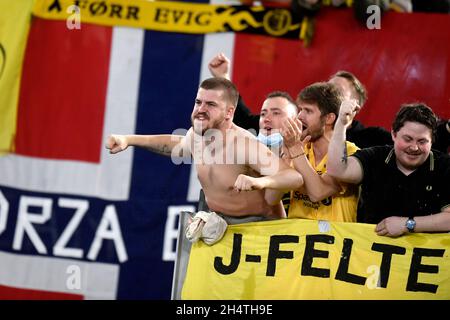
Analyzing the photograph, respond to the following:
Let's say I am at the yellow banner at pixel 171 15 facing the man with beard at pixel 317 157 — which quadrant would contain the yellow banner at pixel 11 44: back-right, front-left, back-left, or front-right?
back-right

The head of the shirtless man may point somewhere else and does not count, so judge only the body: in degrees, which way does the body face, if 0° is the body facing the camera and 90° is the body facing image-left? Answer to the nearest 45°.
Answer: approximately 45°

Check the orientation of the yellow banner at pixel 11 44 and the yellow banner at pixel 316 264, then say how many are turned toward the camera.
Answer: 2

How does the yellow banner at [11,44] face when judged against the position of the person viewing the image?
facing the viewer

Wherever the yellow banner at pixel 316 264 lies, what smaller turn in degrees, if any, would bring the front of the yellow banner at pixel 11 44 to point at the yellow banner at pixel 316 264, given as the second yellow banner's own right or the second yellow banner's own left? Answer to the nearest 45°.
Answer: approximately 45° to the second yellow banner's own left

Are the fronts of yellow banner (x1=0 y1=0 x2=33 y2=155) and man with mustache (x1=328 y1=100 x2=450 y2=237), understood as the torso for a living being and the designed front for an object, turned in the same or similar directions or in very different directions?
same or similar directions

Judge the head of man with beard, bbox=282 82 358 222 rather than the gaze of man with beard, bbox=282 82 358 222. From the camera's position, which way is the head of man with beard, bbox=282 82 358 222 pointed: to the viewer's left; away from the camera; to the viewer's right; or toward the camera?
to the viewer's left

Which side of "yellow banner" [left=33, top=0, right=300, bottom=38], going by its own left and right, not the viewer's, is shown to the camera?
front

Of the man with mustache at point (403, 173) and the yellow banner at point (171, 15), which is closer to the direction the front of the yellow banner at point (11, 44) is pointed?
the man with mustache

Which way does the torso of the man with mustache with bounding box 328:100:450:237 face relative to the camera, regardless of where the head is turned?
toward the camera

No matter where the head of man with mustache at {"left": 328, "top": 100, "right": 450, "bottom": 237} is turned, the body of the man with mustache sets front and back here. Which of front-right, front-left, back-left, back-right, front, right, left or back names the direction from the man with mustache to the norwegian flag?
back-right

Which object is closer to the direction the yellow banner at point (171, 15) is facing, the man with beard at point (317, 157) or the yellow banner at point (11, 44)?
the man with beard

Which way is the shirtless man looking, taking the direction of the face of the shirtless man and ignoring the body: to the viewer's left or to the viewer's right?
to the viewer's left

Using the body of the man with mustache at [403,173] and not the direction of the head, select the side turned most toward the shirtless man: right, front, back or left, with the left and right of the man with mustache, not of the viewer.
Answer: right

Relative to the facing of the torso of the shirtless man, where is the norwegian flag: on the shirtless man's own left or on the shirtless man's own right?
on the shirtless man's own right

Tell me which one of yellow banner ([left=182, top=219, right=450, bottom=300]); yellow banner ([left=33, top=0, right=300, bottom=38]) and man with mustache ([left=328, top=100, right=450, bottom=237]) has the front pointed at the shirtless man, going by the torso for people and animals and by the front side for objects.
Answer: yellow banner ([left=33, top=0, right=300, bottom=38])

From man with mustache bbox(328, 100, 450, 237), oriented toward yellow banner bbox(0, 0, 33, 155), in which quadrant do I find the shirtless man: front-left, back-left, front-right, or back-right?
front-left
